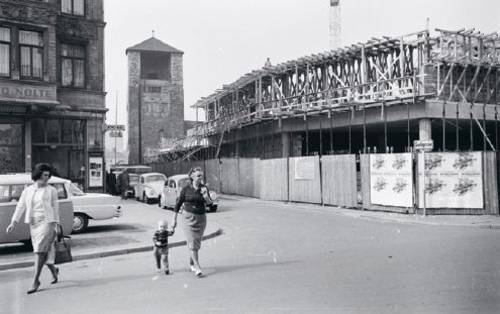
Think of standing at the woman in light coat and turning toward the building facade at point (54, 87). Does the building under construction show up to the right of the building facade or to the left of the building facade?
right

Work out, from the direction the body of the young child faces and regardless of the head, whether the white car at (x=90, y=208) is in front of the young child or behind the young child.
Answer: behind

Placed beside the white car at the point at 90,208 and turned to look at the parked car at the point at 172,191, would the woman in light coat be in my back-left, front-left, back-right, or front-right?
back-right

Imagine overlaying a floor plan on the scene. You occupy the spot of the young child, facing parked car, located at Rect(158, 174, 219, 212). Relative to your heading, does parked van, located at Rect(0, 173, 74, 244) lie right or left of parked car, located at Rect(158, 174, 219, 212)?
left

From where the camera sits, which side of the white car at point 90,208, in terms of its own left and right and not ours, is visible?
left

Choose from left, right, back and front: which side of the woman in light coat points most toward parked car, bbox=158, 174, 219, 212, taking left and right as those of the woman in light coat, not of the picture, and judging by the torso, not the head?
back

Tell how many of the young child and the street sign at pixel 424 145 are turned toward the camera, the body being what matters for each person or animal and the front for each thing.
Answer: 2

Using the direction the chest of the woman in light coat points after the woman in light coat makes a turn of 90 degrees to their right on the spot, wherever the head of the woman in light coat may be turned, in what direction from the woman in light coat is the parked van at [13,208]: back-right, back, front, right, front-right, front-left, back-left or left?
front-right
